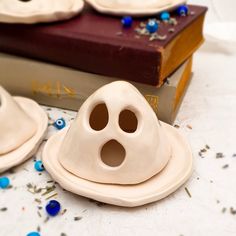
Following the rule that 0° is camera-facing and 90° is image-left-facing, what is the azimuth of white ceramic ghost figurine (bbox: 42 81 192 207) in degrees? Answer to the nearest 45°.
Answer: approximately 0°
